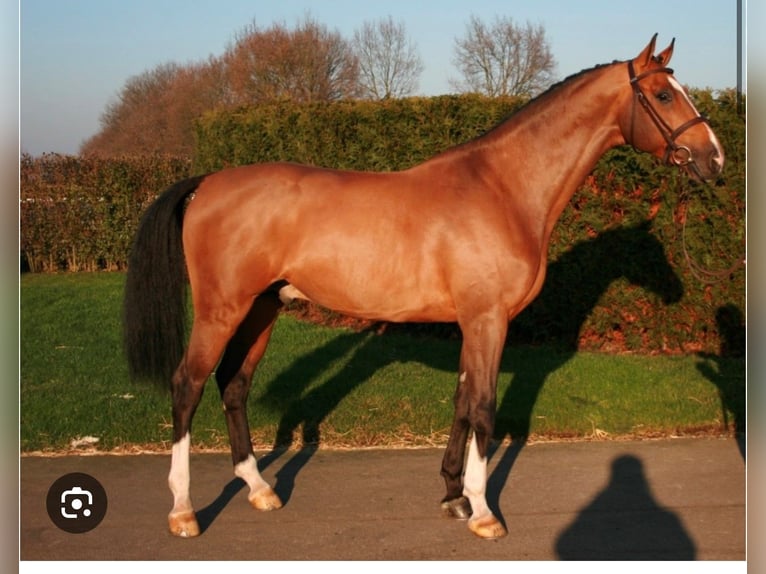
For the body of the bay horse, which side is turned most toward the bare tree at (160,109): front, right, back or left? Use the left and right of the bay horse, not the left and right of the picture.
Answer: left

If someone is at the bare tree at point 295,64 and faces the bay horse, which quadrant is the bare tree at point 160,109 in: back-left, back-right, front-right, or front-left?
back-right

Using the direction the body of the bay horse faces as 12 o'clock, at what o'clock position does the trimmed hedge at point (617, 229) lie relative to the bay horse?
The trimmed hedge is roughly at 10 o'clock from the bay horse.

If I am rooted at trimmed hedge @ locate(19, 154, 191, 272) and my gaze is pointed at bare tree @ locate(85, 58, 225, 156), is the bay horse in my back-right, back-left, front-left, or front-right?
back-right

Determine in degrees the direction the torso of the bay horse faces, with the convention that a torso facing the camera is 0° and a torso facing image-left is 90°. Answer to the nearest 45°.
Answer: approximately 270°

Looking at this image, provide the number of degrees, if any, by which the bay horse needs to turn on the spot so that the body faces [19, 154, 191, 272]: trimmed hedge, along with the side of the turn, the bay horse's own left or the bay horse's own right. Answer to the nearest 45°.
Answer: approximately 135° to the bay horse's own left

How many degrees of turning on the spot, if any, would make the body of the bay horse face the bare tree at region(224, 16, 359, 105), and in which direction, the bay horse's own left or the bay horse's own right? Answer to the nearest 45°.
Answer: approximately 90° to the bay horse's own left
